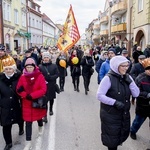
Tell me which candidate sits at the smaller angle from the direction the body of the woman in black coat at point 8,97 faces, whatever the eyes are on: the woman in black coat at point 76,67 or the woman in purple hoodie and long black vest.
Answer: the woman in purple hoodie and long black vest

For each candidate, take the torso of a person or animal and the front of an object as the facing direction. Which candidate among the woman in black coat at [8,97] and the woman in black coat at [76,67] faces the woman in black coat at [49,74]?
the woman in black coat at [76,67]

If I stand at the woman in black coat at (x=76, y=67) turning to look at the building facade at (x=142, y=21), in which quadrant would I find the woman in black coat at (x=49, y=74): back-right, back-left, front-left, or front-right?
back-right

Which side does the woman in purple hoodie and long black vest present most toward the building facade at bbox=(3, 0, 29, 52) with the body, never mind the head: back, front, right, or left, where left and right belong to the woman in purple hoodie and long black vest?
back

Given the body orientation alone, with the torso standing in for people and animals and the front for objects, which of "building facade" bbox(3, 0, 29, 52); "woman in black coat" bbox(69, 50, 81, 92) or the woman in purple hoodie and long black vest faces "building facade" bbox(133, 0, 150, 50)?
"building facade" bbox(3, 0, 29, 52)

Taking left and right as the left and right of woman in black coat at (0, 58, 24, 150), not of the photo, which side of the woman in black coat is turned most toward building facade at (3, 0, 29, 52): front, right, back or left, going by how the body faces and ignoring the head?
back

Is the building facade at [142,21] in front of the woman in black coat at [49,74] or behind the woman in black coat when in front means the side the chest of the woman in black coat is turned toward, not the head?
behind

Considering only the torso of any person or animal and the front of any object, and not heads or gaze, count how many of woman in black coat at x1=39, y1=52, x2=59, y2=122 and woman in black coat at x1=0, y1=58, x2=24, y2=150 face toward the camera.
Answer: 2

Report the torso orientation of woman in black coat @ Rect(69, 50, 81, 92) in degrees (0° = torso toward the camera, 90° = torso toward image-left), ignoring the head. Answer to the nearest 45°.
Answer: approximately 0°

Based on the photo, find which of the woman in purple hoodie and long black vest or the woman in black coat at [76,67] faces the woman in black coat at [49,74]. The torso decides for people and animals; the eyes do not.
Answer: the woman in black coat at [76,67]
